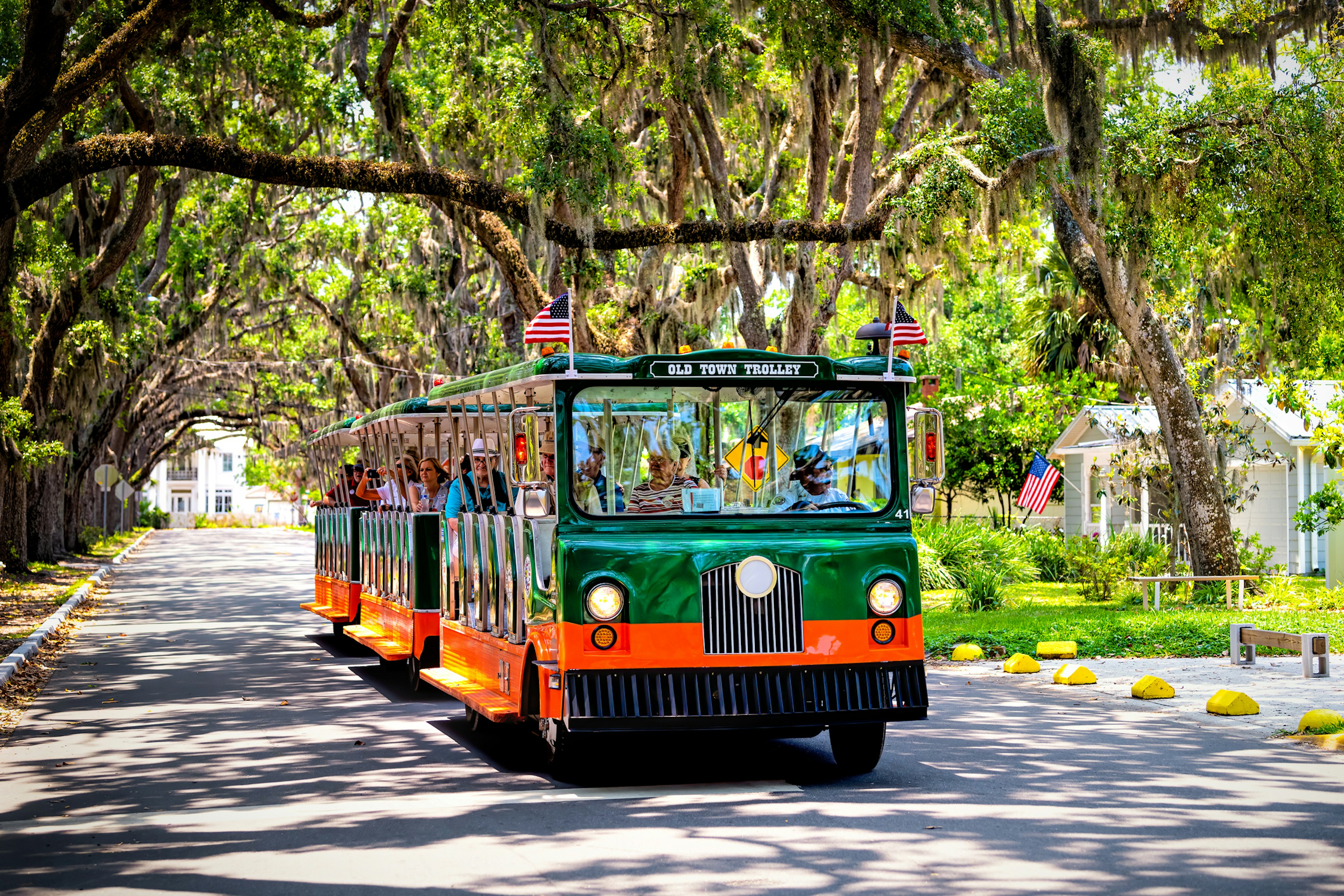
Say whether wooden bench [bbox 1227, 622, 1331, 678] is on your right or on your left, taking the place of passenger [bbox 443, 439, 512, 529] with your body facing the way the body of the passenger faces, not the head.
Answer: on your left

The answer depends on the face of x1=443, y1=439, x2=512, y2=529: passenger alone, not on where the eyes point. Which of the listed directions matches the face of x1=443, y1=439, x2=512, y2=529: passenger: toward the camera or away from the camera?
toward the camera

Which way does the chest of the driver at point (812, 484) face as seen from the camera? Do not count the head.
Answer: toward the camera

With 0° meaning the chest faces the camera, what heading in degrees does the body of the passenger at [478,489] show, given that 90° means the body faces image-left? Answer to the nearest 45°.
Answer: approximately 0°

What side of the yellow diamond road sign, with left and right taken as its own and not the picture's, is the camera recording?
front

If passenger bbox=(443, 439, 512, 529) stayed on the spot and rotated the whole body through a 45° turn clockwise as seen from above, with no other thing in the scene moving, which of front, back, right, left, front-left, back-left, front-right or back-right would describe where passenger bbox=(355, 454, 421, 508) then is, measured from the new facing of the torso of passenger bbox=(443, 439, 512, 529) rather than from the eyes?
back-right

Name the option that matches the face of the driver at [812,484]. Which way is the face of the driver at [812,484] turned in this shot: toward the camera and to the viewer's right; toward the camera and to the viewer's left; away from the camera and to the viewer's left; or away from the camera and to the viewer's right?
toward the camera and to the viewer's right

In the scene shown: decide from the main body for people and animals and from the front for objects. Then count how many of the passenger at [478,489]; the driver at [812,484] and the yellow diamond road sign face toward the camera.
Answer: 3

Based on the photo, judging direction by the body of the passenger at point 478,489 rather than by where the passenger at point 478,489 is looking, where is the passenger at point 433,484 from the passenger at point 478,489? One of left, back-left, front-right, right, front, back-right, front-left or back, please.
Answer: back

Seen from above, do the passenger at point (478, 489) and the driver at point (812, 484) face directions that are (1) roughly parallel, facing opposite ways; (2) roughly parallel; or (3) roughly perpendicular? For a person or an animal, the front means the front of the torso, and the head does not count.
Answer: roughly parallel

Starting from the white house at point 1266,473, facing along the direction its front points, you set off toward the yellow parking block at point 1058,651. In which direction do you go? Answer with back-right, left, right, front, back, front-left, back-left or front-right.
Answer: front-left

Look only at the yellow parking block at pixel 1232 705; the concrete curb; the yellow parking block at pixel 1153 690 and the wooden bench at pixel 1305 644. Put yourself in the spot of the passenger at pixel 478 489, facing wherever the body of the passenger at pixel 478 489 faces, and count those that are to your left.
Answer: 3

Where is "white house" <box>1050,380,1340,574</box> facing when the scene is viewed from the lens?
facing the viewer and to the left of the viewer
